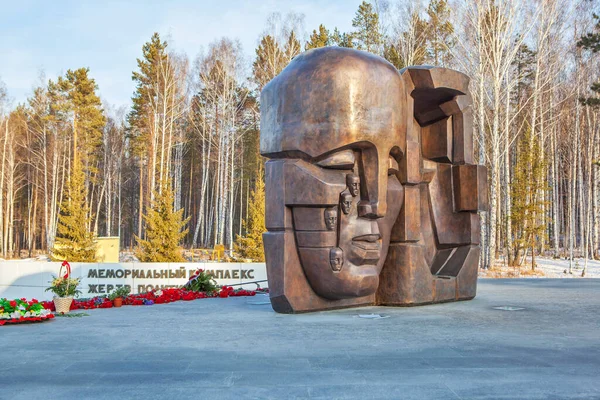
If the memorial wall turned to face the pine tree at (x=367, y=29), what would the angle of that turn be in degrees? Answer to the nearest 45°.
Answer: approximately 135° to its left

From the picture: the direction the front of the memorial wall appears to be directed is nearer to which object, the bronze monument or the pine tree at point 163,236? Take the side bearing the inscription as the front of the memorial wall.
the bronze monument

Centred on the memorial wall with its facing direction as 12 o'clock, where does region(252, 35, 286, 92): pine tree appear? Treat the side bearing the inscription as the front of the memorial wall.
The pine tree is roughly at 7 o'clock from the memorial wall.

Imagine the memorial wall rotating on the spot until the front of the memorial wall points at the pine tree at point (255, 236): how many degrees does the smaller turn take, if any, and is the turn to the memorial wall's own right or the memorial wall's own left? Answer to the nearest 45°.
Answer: approximately 135° to the memorial wall's own left

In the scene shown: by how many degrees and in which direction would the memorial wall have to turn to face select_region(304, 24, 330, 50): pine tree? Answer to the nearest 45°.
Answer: approximately 135° to its left

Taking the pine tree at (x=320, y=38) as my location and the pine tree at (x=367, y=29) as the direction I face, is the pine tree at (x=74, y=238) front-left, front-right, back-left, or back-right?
back-right

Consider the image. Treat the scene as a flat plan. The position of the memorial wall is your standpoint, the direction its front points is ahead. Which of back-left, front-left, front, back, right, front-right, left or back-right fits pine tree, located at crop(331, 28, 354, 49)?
back-left

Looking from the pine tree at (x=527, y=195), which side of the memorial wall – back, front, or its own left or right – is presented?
left

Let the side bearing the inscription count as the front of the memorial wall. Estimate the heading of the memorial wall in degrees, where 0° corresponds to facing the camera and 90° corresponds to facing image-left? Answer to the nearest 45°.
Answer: approximately 0°

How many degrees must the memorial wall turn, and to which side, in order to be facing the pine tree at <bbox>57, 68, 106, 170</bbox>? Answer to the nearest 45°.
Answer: approximately 180°

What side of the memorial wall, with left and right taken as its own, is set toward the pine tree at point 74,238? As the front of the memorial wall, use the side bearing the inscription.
back
